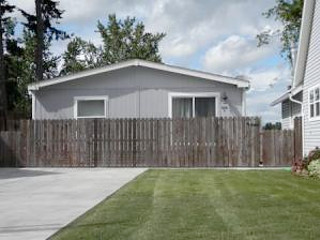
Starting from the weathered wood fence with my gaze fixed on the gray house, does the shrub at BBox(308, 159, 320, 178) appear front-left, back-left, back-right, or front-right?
back-right

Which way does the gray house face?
toward the camera

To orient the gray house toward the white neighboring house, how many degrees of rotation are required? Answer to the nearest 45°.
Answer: approximately 45° to its left

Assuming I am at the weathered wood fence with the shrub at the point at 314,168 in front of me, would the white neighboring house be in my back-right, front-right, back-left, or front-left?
front-left

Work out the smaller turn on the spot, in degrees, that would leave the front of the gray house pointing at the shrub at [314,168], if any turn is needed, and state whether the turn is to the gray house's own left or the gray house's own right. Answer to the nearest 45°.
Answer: approximately 45° to the gray house's own left
